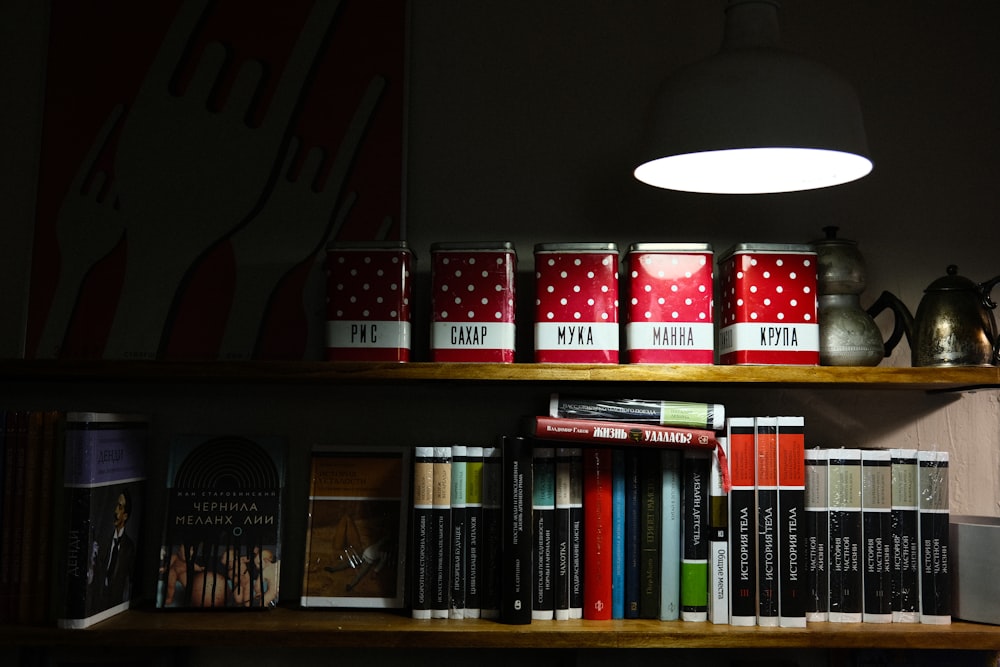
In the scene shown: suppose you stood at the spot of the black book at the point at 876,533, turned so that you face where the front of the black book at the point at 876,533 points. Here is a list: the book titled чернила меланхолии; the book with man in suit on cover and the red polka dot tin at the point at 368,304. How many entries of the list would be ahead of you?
0

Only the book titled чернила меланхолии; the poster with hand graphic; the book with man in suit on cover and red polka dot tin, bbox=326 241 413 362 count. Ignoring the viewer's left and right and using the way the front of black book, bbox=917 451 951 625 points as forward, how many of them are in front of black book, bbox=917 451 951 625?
0

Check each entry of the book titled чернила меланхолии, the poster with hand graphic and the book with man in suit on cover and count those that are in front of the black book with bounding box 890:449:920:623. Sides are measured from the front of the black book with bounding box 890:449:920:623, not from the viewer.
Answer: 0

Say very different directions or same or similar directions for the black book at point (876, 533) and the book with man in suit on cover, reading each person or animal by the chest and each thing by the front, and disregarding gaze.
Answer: same or similar directions

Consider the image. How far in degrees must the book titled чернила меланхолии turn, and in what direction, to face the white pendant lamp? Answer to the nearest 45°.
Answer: approximately 45° to its left
